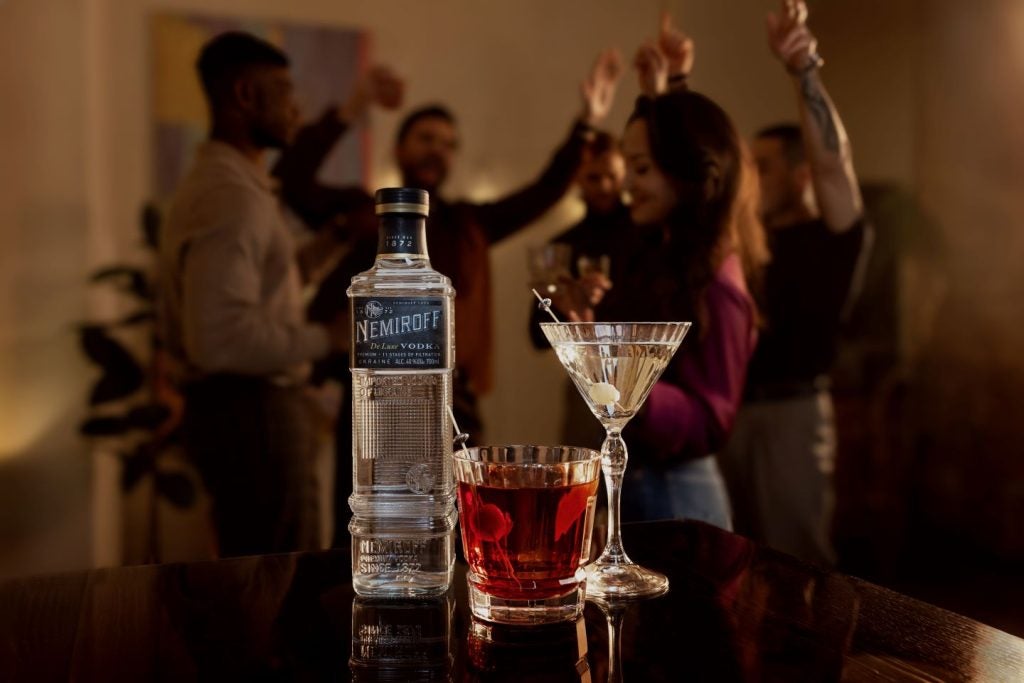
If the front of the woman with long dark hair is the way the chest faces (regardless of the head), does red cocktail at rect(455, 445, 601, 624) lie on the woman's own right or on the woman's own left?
on the woman's own left

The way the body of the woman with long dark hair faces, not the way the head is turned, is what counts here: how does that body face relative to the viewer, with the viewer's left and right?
facing to the left of the viewer

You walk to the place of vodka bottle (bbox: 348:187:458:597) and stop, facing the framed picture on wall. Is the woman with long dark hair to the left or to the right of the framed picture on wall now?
right

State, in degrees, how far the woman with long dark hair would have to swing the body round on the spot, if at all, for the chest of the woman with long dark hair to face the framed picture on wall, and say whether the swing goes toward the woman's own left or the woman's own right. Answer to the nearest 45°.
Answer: approximately 45° to the woman's own right

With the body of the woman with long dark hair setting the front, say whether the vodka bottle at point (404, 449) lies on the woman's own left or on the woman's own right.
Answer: on the woman's own left
